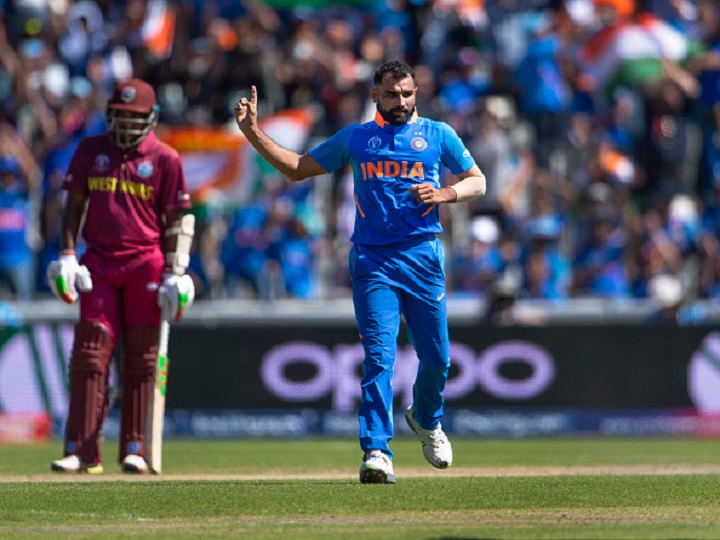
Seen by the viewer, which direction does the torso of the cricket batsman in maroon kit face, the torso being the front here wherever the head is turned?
toward the camera

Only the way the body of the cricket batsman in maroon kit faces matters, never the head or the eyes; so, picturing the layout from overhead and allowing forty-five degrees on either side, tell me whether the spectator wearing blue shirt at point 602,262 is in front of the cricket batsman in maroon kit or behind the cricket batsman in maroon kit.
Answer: behind

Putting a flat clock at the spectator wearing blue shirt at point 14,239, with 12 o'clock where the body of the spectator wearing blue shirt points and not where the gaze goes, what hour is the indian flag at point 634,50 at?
The indian flag is roughly at 9 o'clock from the spectator wearing blue shirt.

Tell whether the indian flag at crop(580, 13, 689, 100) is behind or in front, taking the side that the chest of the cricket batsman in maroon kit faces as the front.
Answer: behind

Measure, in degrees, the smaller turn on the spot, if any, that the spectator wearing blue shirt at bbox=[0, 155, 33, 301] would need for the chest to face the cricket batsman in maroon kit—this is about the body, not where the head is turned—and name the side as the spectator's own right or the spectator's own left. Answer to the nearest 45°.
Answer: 0° — they already face them

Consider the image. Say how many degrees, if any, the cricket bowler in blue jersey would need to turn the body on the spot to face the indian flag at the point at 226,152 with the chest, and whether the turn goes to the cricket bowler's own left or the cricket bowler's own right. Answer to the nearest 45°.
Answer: approximately 180°

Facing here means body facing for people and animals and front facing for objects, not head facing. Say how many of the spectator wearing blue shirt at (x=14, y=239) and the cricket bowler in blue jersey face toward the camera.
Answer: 2

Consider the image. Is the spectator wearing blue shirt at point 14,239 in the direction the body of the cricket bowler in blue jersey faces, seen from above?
no

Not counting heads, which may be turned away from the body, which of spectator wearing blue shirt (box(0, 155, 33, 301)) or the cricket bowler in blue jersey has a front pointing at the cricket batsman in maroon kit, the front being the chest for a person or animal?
the spectator wearing blue shirt

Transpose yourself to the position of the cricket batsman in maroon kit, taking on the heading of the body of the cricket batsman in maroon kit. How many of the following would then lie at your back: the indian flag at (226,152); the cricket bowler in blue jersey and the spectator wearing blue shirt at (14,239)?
2

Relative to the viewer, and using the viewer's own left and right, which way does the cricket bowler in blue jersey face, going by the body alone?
facing the viewer

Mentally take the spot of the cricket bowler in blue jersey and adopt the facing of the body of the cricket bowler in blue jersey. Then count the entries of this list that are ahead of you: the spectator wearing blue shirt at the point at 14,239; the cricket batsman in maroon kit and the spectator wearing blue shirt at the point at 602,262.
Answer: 0

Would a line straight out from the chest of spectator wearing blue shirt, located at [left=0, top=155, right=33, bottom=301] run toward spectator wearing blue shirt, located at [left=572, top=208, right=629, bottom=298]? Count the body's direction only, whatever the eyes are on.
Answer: no

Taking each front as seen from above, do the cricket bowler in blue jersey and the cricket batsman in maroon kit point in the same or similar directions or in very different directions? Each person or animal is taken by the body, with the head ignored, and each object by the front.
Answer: same or similar directions

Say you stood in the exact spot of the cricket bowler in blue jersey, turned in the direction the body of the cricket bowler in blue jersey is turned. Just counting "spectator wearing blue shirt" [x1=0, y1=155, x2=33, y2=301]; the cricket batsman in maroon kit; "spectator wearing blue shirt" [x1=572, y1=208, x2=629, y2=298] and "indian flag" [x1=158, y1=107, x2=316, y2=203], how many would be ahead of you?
0

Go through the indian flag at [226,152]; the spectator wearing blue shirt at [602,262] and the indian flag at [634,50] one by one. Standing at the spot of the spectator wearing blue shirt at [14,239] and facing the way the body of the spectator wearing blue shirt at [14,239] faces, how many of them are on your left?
3

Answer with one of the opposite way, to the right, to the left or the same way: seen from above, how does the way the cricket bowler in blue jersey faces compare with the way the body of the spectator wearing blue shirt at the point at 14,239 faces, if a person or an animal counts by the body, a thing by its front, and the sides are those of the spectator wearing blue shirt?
the same way

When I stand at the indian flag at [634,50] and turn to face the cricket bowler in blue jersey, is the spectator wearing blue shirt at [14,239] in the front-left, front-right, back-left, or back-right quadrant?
front-right

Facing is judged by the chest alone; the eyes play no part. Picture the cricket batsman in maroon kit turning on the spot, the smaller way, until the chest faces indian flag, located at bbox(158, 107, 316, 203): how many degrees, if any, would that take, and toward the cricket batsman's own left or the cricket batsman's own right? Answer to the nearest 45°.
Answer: approximately 180°

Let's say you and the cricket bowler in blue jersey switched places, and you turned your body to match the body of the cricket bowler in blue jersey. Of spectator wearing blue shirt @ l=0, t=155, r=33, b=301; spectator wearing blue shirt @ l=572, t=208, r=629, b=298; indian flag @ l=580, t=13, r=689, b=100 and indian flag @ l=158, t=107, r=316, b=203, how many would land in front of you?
0

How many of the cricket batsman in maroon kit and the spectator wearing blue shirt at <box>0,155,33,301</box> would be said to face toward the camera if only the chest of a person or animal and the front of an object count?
2
